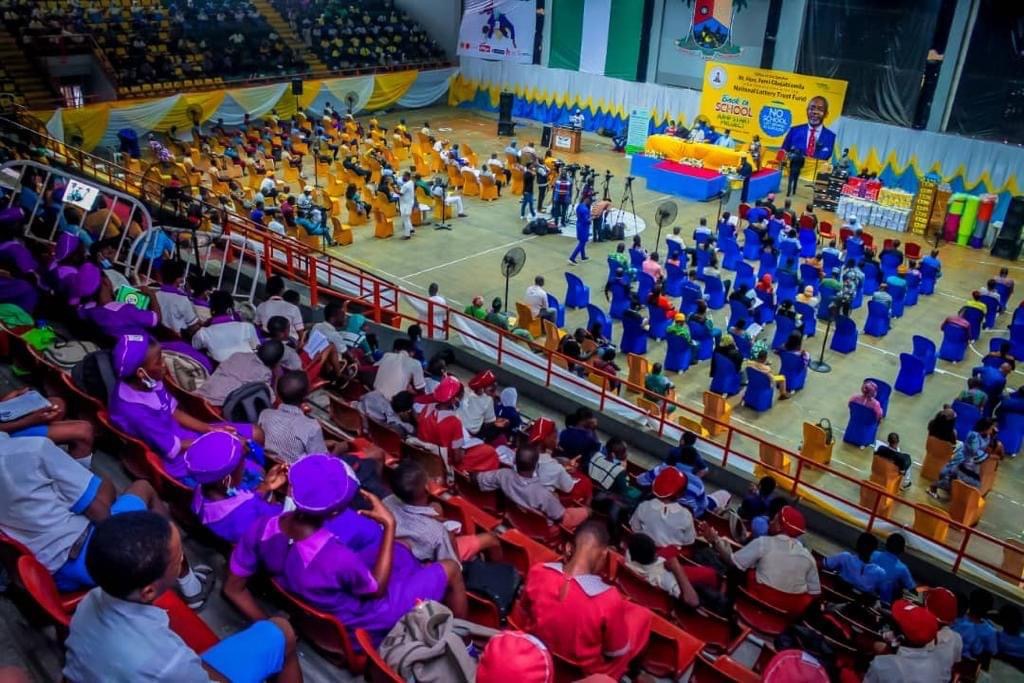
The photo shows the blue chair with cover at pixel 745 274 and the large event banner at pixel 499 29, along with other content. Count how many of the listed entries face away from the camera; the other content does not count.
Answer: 1

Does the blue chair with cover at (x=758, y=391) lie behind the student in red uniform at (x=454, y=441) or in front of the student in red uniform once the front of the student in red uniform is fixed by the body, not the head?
in front

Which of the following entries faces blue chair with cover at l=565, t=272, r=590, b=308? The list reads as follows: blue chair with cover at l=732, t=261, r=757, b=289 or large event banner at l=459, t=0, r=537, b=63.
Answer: the large event banner

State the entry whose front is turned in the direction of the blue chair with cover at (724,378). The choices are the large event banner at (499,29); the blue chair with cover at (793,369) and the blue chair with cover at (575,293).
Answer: the large event banner

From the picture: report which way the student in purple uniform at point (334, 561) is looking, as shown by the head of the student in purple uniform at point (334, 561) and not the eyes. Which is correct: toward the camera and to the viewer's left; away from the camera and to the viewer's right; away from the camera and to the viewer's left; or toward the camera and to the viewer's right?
away from the camera and to the viewer's right

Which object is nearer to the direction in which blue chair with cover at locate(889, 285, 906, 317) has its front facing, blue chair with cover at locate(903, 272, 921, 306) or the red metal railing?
the blue chair with cover

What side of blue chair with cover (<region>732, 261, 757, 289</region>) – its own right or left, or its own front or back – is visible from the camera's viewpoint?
back

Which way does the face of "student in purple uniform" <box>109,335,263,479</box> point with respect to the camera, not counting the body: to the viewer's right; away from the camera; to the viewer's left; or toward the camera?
to the viewer's right

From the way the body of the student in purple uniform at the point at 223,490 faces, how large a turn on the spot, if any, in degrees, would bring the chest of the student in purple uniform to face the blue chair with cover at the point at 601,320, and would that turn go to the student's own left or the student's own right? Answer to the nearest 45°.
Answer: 0° — they already face it

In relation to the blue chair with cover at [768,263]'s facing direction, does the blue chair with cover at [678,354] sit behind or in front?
behind
